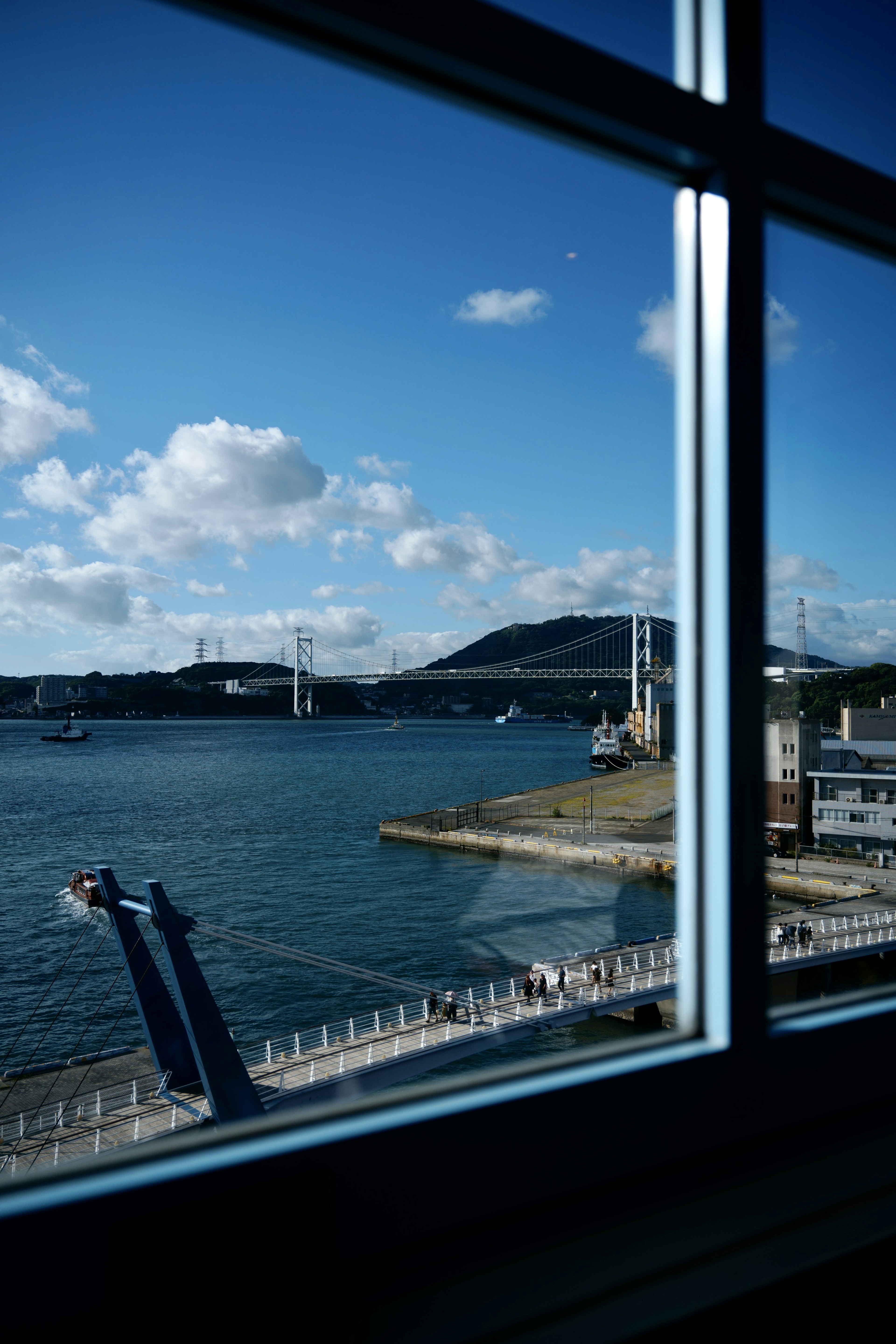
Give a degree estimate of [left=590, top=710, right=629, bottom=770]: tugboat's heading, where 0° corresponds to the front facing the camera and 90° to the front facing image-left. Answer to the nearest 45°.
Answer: approximately 0°

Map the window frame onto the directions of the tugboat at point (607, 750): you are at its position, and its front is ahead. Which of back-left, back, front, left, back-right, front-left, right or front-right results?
front
